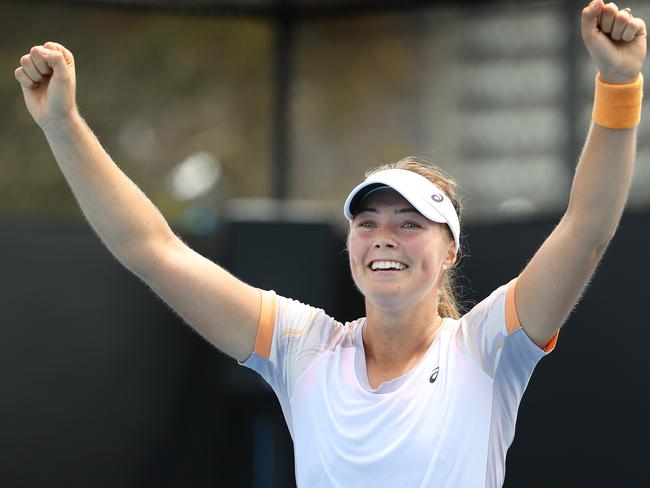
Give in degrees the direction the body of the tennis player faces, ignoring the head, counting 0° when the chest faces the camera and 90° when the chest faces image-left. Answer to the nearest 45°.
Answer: approximately 0°
